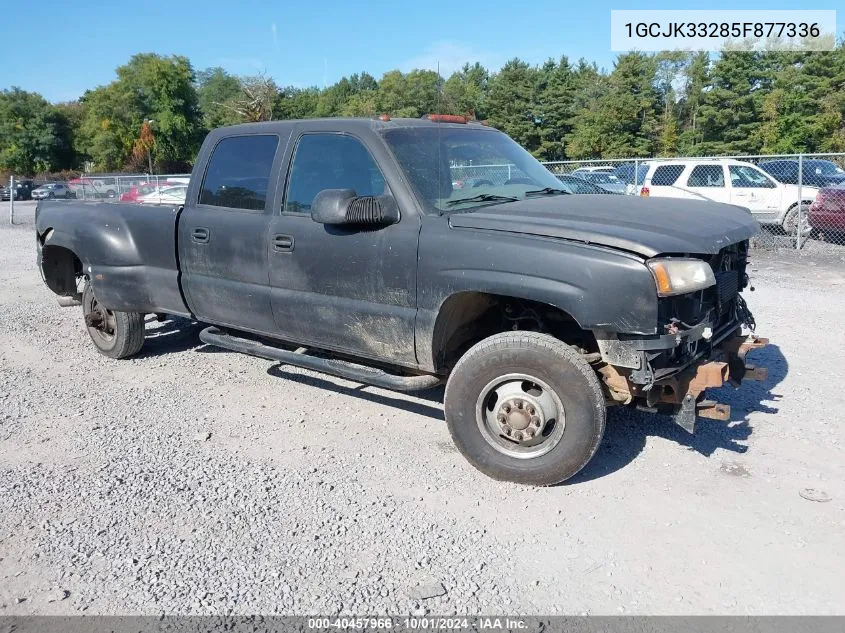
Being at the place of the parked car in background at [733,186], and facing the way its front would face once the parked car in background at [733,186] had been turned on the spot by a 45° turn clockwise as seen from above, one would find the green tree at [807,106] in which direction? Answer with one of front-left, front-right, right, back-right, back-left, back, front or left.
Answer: back-left

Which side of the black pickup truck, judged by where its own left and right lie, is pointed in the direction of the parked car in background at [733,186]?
left

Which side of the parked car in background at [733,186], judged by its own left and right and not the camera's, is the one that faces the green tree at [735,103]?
left

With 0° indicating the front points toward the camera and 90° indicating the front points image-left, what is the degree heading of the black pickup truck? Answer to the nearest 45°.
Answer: approximately 315°

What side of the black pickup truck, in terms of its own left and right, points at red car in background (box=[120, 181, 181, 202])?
back

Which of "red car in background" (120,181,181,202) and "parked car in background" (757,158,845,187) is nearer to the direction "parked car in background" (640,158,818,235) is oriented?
the parked car in background

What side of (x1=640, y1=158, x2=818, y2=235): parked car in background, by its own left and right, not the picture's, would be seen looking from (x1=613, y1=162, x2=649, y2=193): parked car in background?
back

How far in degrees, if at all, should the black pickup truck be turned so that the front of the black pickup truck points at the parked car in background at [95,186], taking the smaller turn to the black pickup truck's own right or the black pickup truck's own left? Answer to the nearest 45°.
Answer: approximately 180°

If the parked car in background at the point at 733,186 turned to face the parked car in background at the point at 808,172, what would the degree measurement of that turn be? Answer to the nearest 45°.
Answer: approximately 45° to its left

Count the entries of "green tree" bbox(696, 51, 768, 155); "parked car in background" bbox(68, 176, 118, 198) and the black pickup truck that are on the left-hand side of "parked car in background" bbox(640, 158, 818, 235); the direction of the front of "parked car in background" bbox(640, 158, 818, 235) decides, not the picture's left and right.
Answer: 1

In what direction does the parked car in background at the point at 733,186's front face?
to the viewer's right

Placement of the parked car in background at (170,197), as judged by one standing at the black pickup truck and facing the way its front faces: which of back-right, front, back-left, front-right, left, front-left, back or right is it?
back

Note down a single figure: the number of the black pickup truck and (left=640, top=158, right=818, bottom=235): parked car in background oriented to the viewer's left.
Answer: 0
